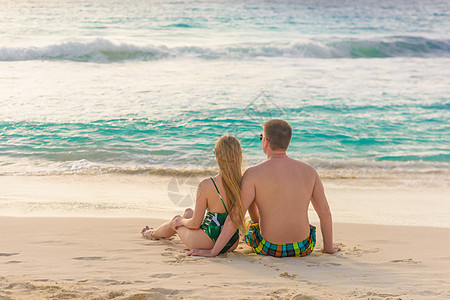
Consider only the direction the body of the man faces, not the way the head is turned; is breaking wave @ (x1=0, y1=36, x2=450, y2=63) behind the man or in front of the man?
in front

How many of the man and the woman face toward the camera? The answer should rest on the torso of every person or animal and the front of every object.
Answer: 0

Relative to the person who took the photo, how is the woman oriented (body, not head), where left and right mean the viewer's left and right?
facing away from the viewer and to the left of the viewer

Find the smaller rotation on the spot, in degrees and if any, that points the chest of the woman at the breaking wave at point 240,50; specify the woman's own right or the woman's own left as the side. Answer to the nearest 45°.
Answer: approximately 45° to the woman's own right

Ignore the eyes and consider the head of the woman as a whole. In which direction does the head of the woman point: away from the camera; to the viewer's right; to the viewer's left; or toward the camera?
away from the camera

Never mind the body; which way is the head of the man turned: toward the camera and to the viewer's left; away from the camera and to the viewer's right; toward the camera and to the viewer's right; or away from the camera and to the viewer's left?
away from the camera and to the viewer's left

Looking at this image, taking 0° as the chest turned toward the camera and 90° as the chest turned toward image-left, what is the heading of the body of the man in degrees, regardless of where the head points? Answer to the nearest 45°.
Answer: approximately 180°
